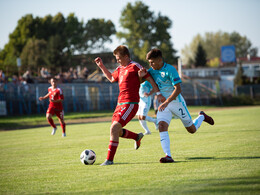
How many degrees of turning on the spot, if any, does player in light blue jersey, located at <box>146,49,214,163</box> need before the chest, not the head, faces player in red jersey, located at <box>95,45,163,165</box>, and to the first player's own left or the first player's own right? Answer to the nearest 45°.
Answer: approximately 45° to the first player's own right

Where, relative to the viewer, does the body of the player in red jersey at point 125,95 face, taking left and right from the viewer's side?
facing the viewer and to the left of the viewer

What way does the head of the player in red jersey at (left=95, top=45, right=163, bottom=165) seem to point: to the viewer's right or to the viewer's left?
to the viewer's left

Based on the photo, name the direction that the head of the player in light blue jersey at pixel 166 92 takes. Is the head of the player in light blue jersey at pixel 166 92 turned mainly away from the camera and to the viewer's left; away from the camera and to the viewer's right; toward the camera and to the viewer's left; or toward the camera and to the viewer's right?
toward the camera and to the viewer's left

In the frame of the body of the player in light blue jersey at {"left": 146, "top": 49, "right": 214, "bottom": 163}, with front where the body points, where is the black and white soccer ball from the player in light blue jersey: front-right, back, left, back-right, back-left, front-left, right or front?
front-right

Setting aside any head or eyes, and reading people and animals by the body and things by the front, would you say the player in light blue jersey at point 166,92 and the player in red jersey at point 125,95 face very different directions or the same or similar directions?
same or similar directions

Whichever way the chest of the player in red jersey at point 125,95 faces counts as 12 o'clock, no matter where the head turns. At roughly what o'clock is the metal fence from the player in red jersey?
The metal fence is roughly at 4 o'clock from the player in red jersey.

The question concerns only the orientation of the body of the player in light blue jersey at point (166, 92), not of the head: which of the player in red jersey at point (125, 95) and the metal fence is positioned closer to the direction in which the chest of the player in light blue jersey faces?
the player in red jersey

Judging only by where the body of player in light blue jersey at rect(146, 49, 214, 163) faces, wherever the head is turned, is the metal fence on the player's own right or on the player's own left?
on the player's own right

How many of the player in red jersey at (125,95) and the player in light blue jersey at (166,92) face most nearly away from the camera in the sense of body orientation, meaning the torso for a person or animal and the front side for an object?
0

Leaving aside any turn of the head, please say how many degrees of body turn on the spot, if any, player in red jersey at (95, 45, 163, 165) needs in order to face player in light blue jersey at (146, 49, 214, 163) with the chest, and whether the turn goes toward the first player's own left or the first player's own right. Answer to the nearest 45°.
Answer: approximately 135° to the first player's own left

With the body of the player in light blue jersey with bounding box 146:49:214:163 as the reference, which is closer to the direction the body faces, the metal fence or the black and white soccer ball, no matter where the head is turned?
the black and white soccer ball

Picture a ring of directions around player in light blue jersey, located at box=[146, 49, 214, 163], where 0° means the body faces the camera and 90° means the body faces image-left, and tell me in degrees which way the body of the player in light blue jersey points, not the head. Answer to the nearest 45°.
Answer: approximately 45°
